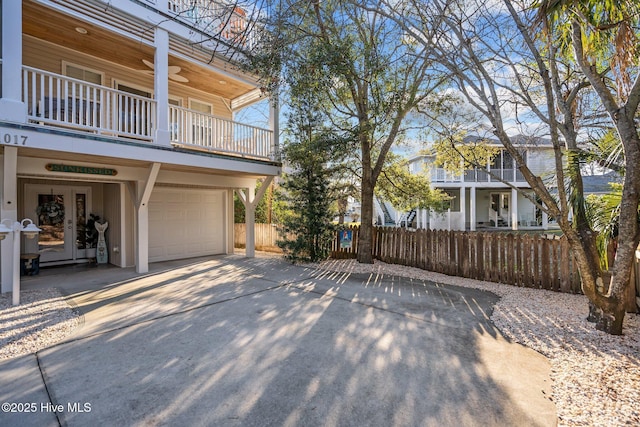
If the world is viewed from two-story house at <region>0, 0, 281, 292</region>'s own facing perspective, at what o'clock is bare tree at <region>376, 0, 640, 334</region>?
The bare tree is roughly at 12 o'clock from the two-story house.

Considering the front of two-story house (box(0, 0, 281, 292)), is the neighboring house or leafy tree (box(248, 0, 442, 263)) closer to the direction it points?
the leafy tree

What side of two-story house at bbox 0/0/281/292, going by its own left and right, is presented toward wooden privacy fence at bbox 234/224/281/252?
left

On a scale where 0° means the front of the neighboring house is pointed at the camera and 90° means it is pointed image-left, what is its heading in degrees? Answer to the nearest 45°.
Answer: approximately 0°

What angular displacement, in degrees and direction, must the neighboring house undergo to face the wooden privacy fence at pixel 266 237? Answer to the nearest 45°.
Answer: approximately 45° to its right

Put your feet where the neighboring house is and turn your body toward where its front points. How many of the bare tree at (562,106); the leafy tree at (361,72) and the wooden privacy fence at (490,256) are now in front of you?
3

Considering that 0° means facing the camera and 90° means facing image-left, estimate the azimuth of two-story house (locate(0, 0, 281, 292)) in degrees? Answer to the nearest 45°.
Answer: approximately 315°

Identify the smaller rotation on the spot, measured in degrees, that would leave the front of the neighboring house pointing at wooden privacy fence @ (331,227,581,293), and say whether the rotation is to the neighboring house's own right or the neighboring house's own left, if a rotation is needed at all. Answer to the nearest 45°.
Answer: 0° — it already faces it
